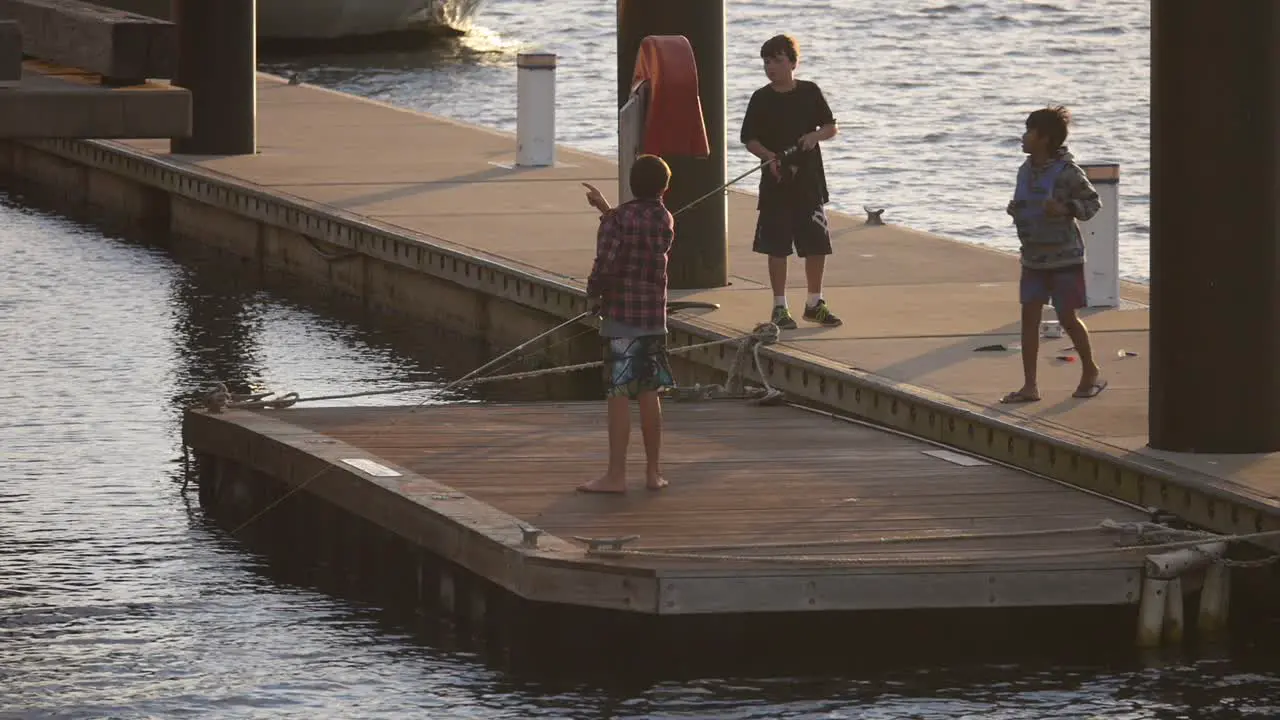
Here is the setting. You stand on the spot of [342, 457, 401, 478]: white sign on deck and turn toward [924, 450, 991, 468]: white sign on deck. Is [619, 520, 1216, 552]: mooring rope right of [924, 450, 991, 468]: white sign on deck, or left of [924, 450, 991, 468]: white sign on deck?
right

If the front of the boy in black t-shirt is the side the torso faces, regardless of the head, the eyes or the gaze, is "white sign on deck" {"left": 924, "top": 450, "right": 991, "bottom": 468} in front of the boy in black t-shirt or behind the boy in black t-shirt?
in front

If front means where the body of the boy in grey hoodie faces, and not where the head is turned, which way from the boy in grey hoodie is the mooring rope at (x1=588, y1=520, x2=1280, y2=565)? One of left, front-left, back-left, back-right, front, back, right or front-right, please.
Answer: front-left

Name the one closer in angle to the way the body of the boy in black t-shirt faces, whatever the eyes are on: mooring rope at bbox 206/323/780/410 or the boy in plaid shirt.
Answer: the boy in plaid shirt

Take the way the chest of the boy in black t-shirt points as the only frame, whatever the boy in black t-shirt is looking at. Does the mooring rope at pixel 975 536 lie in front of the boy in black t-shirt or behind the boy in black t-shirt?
in front

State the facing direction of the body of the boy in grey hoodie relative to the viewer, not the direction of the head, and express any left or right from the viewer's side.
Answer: facing the viewer and to the left of the viewer

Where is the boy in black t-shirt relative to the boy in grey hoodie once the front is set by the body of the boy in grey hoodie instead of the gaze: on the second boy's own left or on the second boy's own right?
on the second boy's own right

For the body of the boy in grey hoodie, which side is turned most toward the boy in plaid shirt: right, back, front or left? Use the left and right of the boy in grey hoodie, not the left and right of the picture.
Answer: front

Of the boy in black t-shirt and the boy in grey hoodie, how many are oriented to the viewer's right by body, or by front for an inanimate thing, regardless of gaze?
0

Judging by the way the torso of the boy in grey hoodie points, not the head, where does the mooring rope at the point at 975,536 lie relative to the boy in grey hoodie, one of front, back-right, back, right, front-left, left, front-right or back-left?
front-left

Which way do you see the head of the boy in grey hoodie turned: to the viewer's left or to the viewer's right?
to the viewer's left

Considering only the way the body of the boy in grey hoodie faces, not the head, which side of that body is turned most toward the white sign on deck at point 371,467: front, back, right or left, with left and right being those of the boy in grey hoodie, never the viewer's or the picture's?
front

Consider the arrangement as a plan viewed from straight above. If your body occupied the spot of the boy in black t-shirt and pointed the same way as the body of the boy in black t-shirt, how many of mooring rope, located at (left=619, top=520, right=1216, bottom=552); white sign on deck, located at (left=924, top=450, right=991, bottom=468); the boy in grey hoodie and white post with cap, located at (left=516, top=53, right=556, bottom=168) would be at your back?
1

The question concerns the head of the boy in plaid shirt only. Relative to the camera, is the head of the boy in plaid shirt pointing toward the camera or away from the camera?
away from the camera
